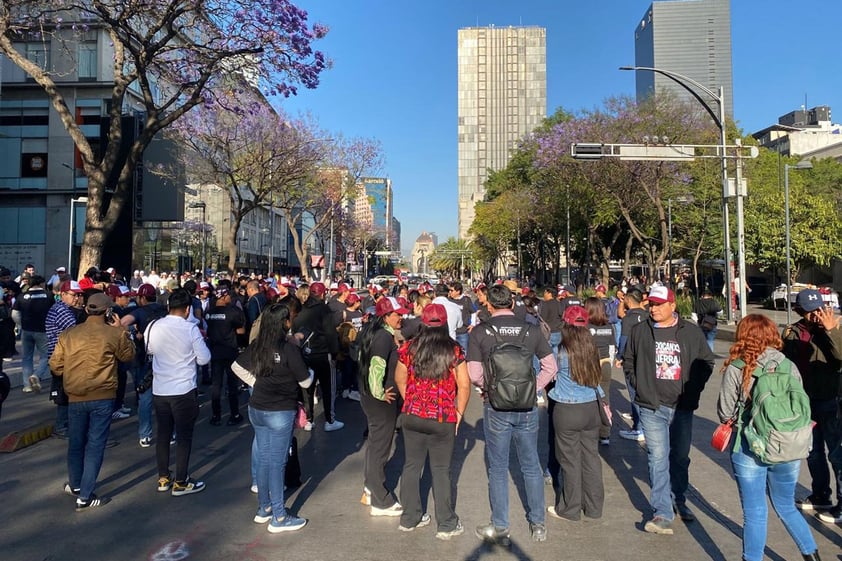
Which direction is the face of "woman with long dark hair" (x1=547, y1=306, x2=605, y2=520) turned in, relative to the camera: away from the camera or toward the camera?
away from the camera

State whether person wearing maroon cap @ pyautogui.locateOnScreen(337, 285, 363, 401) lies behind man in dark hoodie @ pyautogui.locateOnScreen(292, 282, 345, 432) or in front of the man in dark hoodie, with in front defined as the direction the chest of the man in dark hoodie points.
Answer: in front

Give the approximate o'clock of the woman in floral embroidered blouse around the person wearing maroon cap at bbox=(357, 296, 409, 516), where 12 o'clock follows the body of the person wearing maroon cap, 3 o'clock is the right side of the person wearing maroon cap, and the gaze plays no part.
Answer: The woman in floral embroidered blouse is roughly at 2 o'clock from the person wearing maroon cap.

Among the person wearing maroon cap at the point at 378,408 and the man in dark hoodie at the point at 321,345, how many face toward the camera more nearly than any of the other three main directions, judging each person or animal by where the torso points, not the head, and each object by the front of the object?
0

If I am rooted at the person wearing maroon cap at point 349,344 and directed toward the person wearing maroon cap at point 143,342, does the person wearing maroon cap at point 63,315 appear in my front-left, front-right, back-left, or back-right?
front-right

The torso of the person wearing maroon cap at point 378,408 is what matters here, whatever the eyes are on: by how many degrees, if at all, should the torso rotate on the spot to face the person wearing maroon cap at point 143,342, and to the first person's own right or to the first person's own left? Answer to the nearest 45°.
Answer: approximately 135° to the first person's own left

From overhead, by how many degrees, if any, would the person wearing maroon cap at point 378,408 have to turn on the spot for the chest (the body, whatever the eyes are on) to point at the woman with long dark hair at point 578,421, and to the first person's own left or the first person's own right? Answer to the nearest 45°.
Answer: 0° — they already face them

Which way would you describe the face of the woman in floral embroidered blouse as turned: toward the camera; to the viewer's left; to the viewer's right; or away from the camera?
away from the camera

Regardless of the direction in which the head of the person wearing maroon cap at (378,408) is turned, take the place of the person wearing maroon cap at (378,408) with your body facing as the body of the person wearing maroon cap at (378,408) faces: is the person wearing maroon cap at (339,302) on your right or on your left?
on your left

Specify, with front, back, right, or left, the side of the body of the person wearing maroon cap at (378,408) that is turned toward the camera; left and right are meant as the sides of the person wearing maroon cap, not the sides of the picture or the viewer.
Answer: right

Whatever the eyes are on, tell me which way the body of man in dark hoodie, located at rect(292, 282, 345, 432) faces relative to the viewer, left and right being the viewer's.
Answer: facing away from the viewer and to the right of the viewer
